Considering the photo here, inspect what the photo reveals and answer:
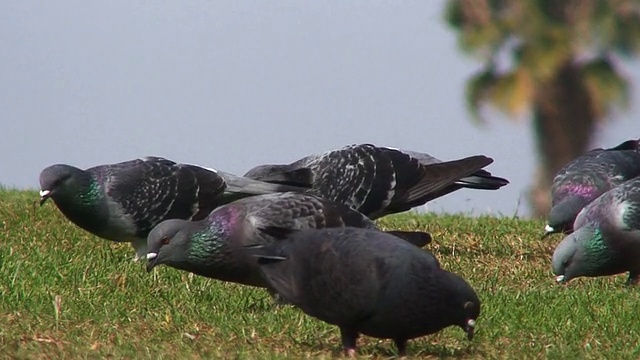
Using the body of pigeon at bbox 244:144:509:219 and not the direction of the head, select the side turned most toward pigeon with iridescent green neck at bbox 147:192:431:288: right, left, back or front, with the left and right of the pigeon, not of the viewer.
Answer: left

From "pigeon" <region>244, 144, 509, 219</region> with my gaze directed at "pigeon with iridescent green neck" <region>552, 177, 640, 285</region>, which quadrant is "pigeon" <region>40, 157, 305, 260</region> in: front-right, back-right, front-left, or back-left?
back-right

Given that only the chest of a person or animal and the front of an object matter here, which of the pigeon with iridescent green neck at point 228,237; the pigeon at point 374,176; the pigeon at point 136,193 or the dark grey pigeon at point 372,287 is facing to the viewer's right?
the dark grey pigeon

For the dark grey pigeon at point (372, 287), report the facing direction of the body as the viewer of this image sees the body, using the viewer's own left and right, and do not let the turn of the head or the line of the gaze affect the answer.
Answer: facing to the right of the viewer

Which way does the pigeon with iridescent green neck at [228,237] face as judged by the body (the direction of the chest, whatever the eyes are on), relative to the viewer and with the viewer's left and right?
facing to the left of the viewer

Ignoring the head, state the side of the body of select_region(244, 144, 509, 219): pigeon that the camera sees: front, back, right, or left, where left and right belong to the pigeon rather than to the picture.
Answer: left

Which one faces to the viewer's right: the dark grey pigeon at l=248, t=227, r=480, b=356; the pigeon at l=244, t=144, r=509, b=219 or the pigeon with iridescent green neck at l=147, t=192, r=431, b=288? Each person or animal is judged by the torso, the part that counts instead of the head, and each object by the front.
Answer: the dark grey pigeon

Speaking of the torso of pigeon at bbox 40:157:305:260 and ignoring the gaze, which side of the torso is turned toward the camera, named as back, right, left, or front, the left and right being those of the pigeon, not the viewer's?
left

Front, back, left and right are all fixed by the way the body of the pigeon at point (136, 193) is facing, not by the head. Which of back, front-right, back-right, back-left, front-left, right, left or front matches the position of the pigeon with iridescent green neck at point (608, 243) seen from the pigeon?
back

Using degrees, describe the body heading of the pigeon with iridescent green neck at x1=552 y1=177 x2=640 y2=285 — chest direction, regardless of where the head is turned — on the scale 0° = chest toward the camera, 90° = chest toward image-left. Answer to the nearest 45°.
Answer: approximately 90°

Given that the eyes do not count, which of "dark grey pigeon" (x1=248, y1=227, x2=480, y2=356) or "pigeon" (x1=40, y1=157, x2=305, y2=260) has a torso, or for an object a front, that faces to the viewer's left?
the pigeon

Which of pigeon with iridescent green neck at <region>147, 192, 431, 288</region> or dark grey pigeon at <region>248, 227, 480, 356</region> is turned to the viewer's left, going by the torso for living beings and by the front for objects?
the pigeon with iridescent green neck
